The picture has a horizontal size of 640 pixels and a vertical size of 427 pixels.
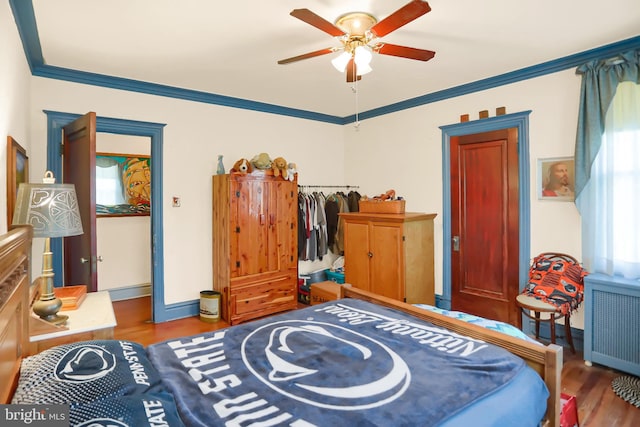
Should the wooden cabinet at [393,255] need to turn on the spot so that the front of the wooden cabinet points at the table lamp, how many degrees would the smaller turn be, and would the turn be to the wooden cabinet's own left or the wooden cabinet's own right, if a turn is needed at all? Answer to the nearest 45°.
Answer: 0° — it already faces it

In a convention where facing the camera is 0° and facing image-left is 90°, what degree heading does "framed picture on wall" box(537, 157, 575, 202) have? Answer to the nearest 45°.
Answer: approximately 45°

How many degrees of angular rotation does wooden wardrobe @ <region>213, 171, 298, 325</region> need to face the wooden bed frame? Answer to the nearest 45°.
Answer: approximately 45° to its right

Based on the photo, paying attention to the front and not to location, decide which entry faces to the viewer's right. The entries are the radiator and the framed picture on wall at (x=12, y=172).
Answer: the framed picture on wall

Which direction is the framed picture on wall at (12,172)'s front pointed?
to the viewer's right

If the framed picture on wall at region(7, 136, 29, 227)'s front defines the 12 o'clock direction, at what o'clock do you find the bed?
The bed is roughly at 2 o'clock from the framed picture on wall.
